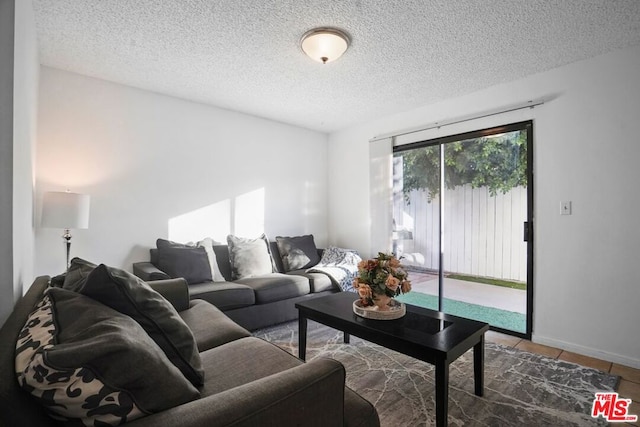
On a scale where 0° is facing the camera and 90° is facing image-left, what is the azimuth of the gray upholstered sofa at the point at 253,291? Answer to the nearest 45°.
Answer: approximately 315°

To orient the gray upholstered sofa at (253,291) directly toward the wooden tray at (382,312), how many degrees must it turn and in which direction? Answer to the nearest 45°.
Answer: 0° — it already faces it

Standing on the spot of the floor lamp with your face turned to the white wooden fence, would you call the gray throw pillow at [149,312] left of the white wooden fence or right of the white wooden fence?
right

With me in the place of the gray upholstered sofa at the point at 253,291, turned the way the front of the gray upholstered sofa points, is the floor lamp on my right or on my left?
on my right
